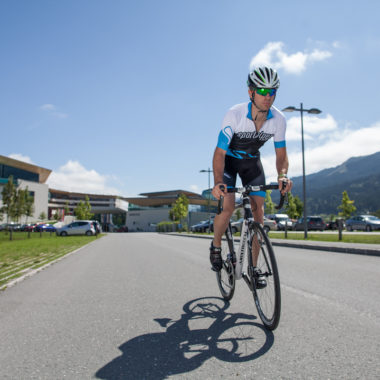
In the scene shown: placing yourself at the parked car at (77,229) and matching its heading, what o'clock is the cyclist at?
The cyclist is roughly at 9 o'clock from the parked car.

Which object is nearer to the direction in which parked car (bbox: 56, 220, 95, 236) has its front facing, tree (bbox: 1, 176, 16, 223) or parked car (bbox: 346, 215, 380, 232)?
the tree

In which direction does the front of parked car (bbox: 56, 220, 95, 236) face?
to the viewer's left

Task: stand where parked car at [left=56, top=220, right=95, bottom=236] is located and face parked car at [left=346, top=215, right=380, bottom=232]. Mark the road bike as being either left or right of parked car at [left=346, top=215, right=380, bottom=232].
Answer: right

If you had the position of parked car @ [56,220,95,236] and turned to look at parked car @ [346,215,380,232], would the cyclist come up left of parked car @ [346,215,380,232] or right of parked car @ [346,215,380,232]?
right

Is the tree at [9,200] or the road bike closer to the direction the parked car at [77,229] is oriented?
the tree

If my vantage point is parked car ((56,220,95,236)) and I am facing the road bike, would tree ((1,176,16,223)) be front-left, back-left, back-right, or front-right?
back-right

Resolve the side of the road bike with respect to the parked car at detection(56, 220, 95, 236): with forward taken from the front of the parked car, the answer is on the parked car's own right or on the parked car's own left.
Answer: on the parked car's own left

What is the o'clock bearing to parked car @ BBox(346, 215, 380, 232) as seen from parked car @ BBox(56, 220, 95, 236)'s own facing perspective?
parked car @ BBox(346, 215, 380, 232) is roughly at 7 o'clock from parked car @ BBox(56, 220, 95, 236).
